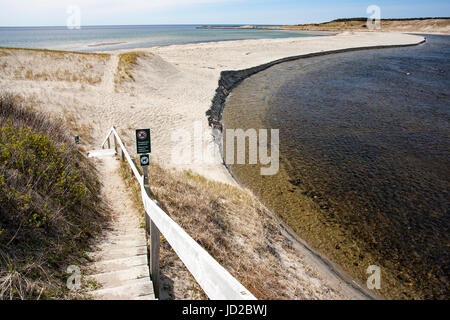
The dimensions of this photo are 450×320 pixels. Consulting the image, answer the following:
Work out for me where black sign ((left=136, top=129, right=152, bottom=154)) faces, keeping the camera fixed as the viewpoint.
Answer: facing the viewer

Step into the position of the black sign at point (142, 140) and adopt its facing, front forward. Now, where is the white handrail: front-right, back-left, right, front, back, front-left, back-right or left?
front
